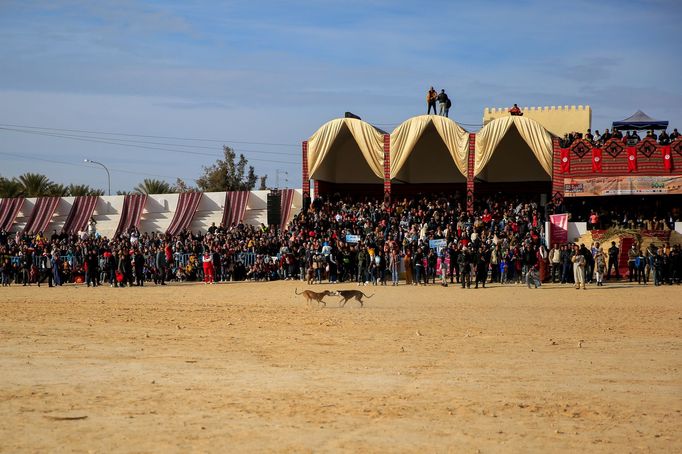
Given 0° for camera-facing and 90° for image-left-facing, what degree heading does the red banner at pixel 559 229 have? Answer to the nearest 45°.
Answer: approximately 0°

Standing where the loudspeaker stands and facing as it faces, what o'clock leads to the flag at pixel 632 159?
The flag is roughly at 10 o'clock from the loudspeaker.

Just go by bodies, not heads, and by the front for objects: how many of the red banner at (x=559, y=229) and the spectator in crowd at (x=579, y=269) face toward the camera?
2

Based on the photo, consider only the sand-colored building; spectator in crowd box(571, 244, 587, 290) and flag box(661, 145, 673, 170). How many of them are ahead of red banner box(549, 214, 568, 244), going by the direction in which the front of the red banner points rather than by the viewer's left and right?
1

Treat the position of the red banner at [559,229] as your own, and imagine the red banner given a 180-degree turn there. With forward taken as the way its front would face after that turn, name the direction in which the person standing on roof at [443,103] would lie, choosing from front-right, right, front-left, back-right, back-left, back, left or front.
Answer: front-left

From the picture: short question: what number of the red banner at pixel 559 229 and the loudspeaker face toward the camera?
2

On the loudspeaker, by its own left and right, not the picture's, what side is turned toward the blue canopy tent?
left

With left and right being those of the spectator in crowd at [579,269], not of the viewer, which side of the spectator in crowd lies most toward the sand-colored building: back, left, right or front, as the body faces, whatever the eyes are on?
back

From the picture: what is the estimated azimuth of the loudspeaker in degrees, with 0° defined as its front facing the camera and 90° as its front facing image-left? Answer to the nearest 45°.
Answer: approximately 0°

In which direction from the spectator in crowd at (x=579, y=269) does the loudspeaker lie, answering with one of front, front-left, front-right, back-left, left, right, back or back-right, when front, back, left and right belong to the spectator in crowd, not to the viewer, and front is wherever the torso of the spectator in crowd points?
back-right
